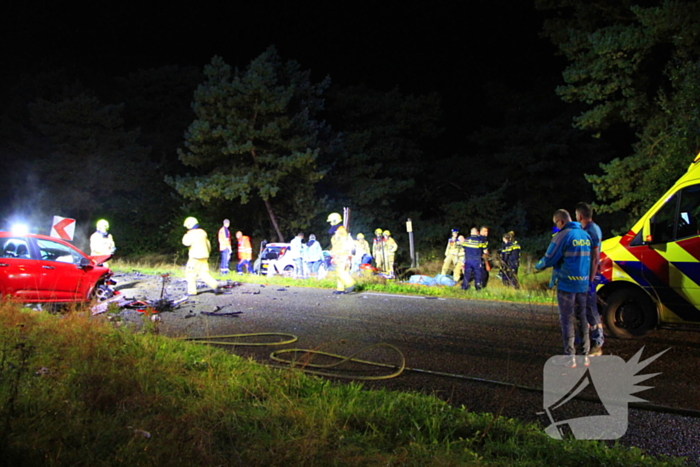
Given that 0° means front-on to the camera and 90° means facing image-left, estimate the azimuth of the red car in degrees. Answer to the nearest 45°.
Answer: approximately 270°

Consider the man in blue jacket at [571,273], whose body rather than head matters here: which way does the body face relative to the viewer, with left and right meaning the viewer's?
facing away from the viewer and to the left of the viewer

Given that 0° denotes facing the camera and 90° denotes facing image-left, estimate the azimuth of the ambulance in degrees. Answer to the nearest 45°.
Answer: approximately 90°

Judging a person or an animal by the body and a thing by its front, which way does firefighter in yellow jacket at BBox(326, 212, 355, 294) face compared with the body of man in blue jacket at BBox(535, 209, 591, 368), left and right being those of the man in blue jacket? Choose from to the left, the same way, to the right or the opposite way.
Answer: to the left

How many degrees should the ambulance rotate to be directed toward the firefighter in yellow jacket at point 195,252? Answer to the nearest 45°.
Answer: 0° — it already faces them

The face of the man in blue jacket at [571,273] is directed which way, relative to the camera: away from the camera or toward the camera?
away from the camera

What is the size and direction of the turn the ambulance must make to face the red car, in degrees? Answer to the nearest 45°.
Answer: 0° — it already faces it

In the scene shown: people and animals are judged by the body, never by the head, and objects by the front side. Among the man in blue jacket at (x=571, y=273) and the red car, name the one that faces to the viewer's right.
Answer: the red car

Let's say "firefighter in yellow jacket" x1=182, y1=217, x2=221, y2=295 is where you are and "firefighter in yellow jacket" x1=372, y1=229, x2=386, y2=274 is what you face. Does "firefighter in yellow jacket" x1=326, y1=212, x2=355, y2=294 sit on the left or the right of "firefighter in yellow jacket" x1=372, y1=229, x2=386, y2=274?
right

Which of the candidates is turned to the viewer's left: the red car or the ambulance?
the ambulance
